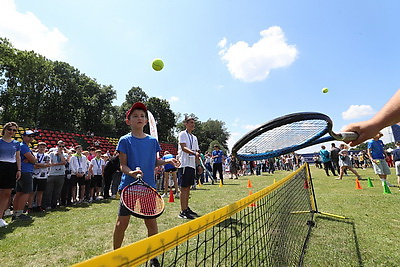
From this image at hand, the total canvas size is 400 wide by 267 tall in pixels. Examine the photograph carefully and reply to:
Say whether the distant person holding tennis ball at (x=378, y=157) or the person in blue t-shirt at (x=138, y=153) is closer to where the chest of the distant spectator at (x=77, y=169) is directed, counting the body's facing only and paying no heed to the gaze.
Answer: the person in blue t-shirt

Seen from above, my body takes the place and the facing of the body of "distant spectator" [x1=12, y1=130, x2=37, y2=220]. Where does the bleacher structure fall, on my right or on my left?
on my left

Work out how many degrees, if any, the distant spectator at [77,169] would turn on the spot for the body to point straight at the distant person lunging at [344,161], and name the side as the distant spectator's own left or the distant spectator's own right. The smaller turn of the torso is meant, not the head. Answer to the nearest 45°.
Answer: approximately 90° to the distant spectator's own left

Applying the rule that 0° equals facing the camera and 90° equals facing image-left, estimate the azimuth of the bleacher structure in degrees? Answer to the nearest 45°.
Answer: approximately 315°

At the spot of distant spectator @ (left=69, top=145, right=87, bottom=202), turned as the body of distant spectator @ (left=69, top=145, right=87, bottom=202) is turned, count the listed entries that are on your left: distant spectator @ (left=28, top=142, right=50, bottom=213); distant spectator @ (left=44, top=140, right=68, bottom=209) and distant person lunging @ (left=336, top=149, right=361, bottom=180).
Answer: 1

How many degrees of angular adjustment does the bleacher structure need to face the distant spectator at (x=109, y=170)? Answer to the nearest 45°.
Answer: approximately 45° to its right
